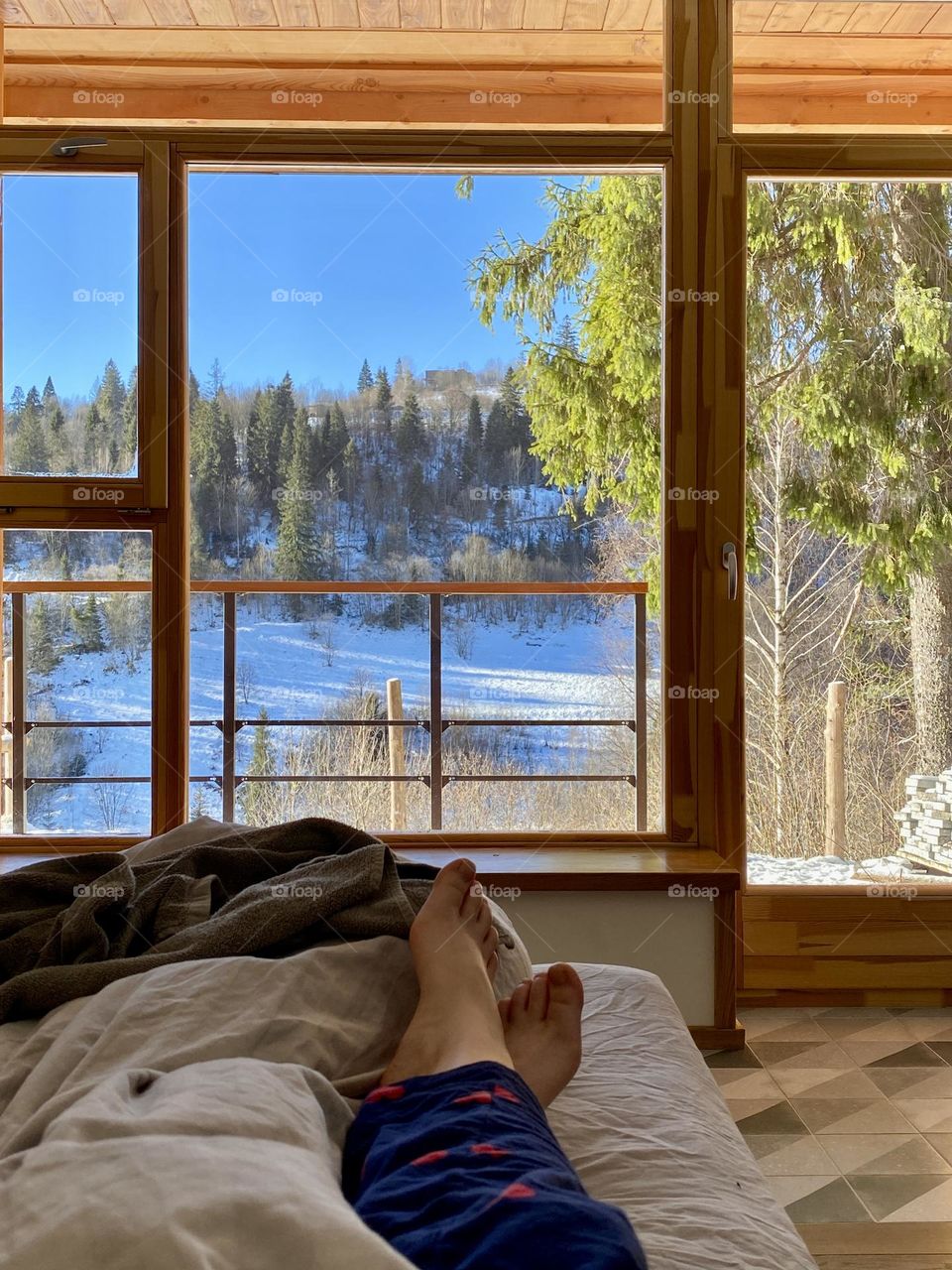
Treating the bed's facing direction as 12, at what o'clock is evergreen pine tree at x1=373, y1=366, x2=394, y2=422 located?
The evergreen pine tree is roughly at 12 o'clock from the bed.

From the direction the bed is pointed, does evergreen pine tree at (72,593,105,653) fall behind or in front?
in front

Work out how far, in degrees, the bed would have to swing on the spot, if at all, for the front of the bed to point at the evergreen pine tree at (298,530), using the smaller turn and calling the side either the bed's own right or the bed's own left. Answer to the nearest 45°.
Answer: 0° — it already faces it

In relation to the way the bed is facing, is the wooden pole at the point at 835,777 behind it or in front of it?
in front

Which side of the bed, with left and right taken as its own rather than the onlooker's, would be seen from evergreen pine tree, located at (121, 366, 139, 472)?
front

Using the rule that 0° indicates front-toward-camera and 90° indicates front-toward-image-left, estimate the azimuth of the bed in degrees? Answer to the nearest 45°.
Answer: approximately 180°

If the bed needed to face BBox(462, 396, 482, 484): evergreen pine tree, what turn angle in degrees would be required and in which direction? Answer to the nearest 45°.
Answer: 0° — it already faces it

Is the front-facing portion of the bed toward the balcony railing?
yes

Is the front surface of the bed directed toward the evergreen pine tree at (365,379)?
yes

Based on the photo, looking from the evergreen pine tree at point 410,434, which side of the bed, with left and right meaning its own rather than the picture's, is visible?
front
